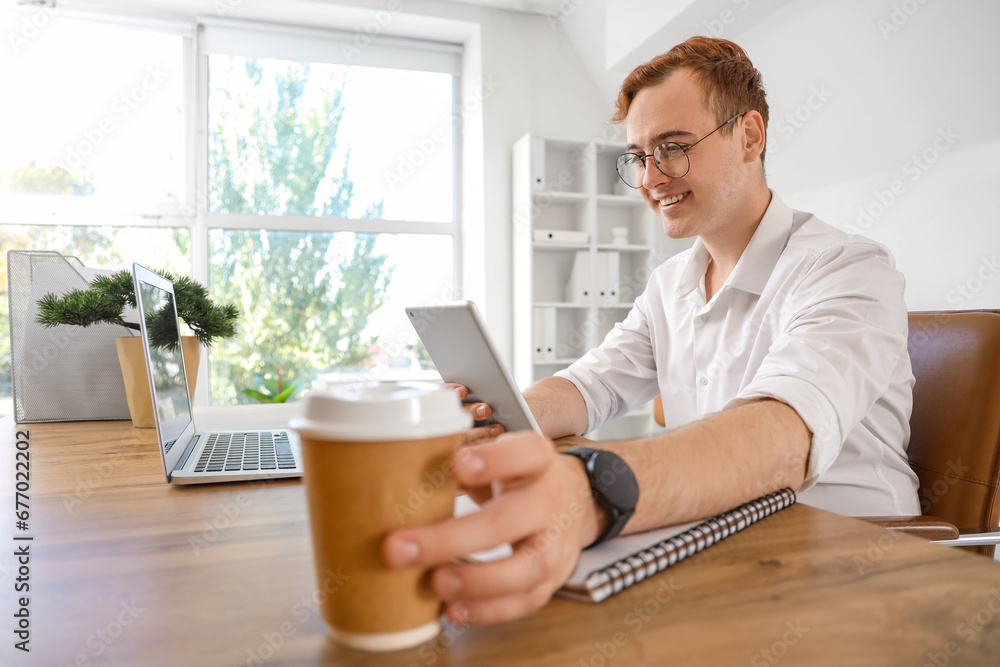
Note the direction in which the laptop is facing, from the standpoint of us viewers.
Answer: facing to the right of the viewer

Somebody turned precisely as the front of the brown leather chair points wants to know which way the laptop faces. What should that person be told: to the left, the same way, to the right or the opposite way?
the opposite way

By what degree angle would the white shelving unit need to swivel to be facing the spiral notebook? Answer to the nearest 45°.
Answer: approximately 45° to its right

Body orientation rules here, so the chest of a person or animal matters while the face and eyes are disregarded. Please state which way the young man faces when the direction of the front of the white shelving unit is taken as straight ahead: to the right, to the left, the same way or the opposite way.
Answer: to the right

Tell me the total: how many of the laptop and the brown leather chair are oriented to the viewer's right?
1

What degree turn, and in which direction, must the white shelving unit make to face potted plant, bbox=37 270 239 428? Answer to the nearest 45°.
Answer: approximately 45° to its right

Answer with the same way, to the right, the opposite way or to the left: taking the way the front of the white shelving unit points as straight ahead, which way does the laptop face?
to the left

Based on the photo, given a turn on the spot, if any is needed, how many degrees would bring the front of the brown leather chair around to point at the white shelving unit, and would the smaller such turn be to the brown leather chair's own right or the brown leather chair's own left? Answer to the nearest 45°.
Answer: approximately 90° to the brown leather chair's own right

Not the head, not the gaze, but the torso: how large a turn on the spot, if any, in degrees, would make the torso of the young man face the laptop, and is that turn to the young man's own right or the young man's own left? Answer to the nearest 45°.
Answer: approximately 45° to the young man's own right

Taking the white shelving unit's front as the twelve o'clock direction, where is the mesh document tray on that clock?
The mesh document tray is roughly at 2 o'clock from the white shelving unit.

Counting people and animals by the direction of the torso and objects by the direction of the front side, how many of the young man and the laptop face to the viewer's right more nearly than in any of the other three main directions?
1

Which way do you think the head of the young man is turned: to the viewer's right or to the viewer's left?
to the viewer's left

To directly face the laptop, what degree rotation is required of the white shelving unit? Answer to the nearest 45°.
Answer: approximately 45° to its right
